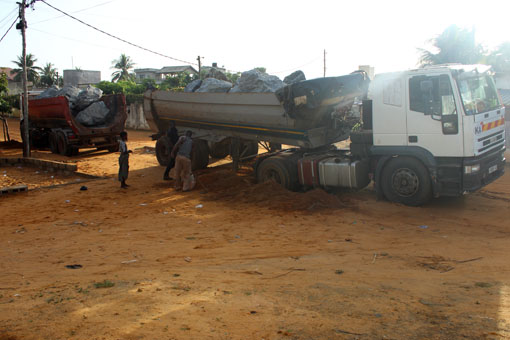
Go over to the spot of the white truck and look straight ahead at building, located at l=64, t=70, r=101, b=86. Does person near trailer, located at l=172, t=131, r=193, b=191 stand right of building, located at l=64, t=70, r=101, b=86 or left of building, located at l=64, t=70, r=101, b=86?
left

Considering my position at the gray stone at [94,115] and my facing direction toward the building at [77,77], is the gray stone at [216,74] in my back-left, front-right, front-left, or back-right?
back-right

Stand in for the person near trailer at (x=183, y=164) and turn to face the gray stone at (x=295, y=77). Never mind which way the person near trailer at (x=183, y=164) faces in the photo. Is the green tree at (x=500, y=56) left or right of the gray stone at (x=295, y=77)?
left

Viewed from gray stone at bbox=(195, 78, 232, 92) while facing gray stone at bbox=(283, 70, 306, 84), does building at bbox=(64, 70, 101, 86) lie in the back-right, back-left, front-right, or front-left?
back-left

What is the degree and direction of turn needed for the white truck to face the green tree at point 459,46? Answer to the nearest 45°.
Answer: approximately 135° to its left

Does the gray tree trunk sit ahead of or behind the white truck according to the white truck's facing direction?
behind
